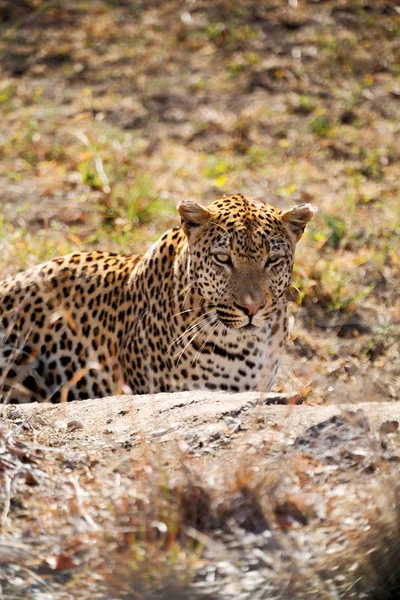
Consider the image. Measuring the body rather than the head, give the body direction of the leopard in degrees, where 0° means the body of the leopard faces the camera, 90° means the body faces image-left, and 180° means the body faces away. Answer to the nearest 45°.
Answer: approximately 315°
